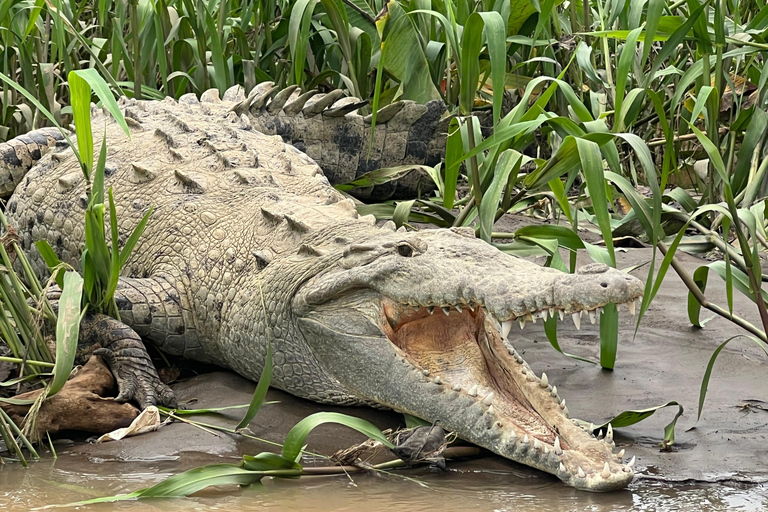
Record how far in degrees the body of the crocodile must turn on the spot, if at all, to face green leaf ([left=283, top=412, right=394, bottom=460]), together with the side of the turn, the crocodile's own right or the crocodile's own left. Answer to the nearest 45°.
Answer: approximately 45° to the crocodile's own right

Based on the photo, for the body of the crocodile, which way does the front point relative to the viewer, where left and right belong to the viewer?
facing the viewer and to the right of the viewer
